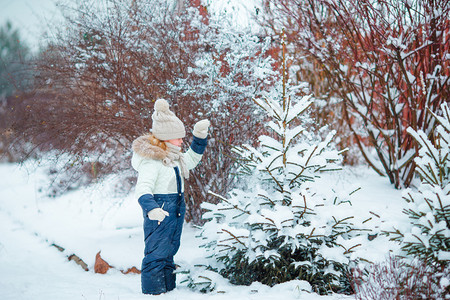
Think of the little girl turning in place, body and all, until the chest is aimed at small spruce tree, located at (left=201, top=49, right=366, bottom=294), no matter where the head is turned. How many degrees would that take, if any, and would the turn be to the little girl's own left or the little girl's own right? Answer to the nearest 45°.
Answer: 0° — they already face it

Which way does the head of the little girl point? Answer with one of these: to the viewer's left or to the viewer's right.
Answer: to the viewer's right

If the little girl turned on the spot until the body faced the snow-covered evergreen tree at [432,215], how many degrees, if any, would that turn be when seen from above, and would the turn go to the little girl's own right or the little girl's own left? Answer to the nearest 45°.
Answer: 0° — they already face it

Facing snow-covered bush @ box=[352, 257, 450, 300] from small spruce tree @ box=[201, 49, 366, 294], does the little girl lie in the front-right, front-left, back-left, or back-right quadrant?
back-right
